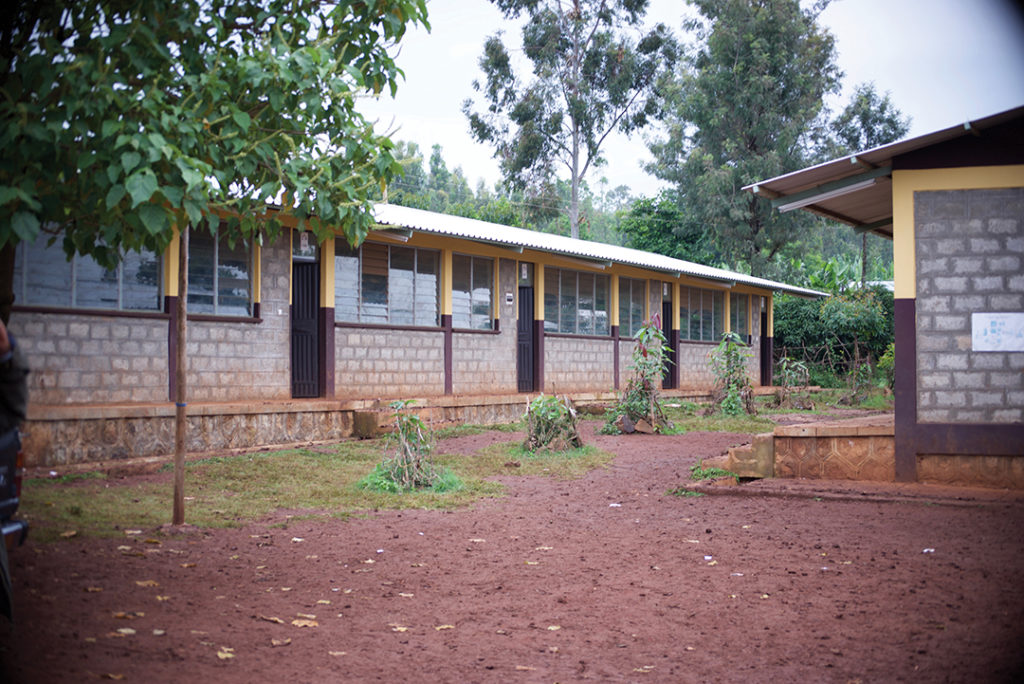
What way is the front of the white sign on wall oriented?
toward the camera

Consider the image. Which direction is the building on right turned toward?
to the viewer's left

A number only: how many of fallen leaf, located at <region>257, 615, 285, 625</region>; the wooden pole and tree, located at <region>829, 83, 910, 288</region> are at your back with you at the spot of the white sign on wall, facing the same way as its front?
1

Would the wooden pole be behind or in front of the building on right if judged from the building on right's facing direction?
in front

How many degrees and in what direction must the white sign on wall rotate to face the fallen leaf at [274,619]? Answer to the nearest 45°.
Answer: approximately 45° to its right

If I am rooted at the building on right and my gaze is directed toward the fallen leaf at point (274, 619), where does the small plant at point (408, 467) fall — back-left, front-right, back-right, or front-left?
front-right

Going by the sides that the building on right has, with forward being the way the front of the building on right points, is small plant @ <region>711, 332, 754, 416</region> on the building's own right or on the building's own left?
on the building's own right

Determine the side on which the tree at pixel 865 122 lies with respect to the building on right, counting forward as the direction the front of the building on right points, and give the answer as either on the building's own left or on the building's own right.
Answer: on the building's own right

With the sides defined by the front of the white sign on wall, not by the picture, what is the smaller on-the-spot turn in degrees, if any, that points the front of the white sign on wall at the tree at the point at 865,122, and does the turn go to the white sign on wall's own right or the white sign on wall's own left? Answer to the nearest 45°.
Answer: approximately 180°

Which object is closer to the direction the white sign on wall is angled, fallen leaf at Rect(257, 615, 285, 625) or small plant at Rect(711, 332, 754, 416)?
the fallen leaf

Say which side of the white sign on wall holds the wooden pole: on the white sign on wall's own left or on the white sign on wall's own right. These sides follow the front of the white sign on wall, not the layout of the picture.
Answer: on the white sign on wall's own right

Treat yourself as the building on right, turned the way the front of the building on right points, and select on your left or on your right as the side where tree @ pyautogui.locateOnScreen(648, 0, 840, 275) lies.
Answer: on your right

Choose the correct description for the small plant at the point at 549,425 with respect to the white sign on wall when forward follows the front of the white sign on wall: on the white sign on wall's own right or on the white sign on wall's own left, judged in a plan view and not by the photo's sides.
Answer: on the white sign on wall's own right
